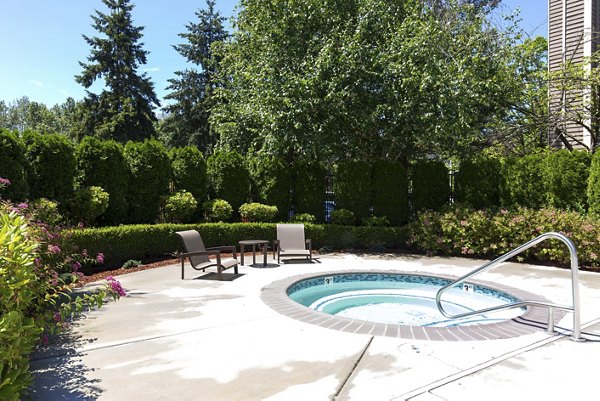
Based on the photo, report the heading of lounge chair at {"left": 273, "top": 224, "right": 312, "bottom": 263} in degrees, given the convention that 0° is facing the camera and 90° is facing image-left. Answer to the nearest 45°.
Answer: approximately 0°

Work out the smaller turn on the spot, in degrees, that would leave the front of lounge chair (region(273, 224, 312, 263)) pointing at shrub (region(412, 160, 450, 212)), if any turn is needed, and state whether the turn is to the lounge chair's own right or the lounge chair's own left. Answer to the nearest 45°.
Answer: approximately 135° to the lounge chair's own left

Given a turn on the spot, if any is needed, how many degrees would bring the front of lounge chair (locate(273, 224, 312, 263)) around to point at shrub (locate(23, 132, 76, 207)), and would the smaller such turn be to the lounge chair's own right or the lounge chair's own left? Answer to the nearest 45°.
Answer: approximately 90° to the lounge chair's own right

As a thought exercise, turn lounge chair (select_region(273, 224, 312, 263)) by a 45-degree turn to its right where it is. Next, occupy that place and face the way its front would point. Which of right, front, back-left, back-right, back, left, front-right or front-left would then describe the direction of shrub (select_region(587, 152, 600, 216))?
back-left

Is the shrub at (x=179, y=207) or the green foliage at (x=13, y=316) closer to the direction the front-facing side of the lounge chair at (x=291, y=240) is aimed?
the green foliage

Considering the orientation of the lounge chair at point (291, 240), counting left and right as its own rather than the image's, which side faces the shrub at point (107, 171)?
right

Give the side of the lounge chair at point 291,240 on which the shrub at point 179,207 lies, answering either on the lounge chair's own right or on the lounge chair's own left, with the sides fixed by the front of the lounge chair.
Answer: on the lounge chair's own right

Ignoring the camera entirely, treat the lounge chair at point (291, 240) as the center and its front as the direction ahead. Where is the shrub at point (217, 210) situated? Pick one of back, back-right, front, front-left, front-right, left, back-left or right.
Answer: back-right

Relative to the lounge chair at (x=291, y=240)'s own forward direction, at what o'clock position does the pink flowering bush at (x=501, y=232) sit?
The pink flowering bush is roughly at 9 o'clock from the lounge chair.

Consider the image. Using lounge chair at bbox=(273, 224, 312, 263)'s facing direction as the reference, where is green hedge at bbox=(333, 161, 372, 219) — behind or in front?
behind

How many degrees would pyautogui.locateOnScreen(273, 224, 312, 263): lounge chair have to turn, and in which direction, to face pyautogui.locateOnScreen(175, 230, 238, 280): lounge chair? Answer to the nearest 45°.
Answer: approximately 45° to its right

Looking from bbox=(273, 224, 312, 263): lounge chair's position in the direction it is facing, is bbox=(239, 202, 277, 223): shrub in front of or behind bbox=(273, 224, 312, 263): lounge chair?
behind
